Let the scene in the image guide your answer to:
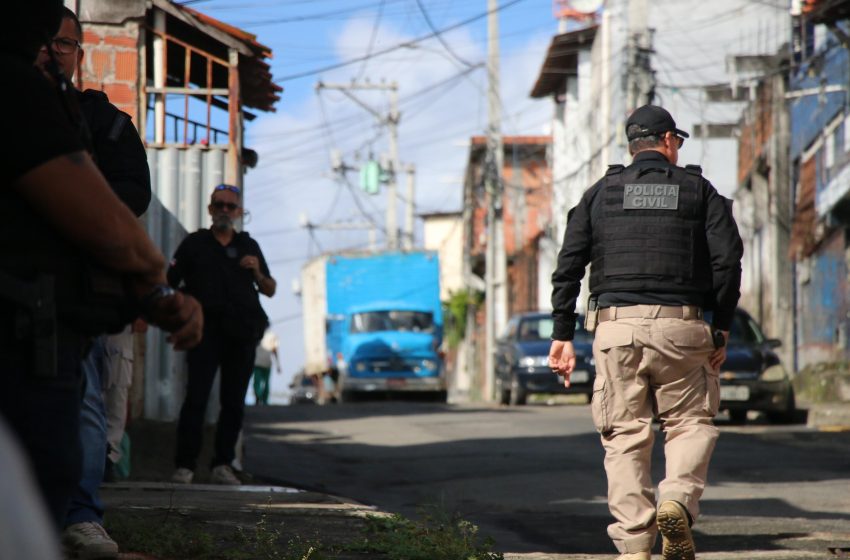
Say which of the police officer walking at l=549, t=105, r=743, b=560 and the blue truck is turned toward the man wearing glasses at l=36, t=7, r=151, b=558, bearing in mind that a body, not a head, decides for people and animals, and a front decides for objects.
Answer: the blue truck

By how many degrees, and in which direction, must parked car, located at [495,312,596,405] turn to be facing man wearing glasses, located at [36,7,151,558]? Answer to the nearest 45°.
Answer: approximately 45° to its right

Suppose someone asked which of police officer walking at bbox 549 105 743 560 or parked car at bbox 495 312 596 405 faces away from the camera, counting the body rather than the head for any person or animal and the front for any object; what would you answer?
the police officer walking

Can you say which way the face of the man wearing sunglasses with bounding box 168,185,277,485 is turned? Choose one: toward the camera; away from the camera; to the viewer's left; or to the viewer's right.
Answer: toward the camera

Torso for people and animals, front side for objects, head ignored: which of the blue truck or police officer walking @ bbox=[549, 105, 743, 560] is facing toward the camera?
the blue truck

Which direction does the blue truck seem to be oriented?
toward the camera

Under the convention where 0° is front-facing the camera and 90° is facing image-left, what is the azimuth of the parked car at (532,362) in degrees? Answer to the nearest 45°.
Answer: approximately 315°

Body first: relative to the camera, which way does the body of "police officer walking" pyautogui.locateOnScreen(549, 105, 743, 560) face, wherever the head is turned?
away from the camera

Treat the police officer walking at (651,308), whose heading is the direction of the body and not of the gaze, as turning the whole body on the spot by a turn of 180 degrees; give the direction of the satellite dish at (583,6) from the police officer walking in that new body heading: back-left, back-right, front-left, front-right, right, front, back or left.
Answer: back

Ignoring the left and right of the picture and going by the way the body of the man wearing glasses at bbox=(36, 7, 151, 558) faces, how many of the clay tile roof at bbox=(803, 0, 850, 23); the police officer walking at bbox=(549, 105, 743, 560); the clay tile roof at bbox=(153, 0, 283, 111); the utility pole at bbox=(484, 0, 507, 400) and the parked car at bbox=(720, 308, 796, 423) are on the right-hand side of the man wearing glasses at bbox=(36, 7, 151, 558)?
0

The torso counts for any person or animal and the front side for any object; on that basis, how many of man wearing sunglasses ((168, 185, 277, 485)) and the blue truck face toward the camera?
2

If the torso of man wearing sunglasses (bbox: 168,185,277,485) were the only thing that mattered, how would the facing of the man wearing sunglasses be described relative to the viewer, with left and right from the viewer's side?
facing the viewer

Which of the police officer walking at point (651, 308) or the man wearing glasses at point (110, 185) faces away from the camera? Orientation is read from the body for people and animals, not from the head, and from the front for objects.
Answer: the police officer walking

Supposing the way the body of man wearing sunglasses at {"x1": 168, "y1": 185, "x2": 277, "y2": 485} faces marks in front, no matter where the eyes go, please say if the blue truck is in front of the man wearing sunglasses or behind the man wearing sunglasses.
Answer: behind

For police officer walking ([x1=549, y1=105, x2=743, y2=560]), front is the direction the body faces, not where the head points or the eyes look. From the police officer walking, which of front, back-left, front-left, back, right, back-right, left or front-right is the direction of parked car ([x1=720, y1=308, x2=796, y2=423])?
front

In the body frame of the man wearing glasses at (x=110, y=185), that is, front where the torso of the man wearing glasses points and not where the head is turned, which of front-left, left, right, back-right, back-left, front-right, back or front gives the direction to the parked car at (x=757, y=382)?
left
